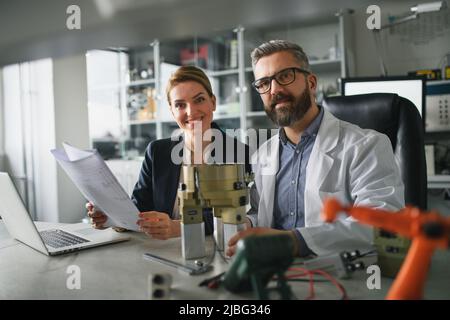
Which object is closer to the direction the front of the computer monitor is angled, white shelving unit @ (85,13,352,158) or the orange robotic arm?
the orange robotic arm

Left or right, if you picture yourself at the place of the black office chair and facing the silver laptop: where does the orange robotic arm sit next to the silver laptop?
left

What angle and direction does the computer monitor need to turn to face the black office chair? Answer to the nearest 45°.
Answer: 0° — it already faces it

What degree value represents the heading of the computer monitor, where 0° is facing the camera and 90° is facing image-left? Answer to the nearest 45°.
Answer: approximately 0°

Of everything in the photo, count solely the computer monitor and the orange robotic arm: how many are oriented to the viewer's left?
1

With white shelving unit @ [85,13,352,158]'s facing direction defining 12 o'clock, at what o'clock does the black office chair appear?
The black office chair is roughly at 10 o'clock from the white shelving unit.

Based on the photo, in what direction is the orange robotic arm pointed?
to the viewer's left

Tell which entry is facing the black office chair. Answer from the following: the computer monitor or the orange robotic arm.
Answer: the computer monitor

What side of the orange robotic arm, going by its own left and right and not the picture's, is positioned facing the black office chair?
right

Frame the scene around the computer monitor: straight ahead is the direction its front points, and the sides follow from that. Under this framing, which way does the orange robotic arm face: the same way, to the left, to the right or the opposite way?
to the right
